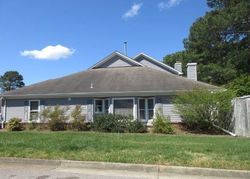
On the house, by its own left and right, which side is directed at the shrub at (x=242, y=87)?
left

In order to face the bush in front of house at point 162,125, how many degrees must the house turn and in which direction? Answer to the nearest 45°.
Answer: approximately 45° to its left

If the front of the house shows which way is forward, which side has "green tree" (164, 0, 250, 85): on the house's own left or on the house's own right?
on the house's own left

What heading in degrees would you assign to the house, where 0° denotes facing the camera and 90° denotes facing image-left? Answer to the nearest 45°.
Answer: approximately 0°

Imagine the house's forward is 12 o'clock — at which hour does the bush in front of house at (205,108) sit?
The bush in front of house is roughly at 10 o'clock from the house.

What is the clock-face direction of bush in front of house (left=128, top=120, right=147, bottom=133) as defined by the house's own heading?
The bush in front of house is roughly at 11 o'clock from the house.

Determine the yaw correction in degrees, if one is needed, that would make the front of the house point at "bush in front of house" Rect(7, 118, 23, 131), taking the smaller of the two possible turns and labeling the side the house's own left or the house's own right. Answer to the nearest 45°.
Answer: approximately 90° to the house's own right

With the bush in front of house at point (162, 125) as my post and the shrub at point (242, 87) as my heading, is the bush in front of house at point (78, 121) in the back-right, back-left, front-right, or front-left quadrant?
back-left

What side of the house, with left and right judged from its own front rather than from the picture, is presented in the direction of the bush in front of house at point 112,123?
front
